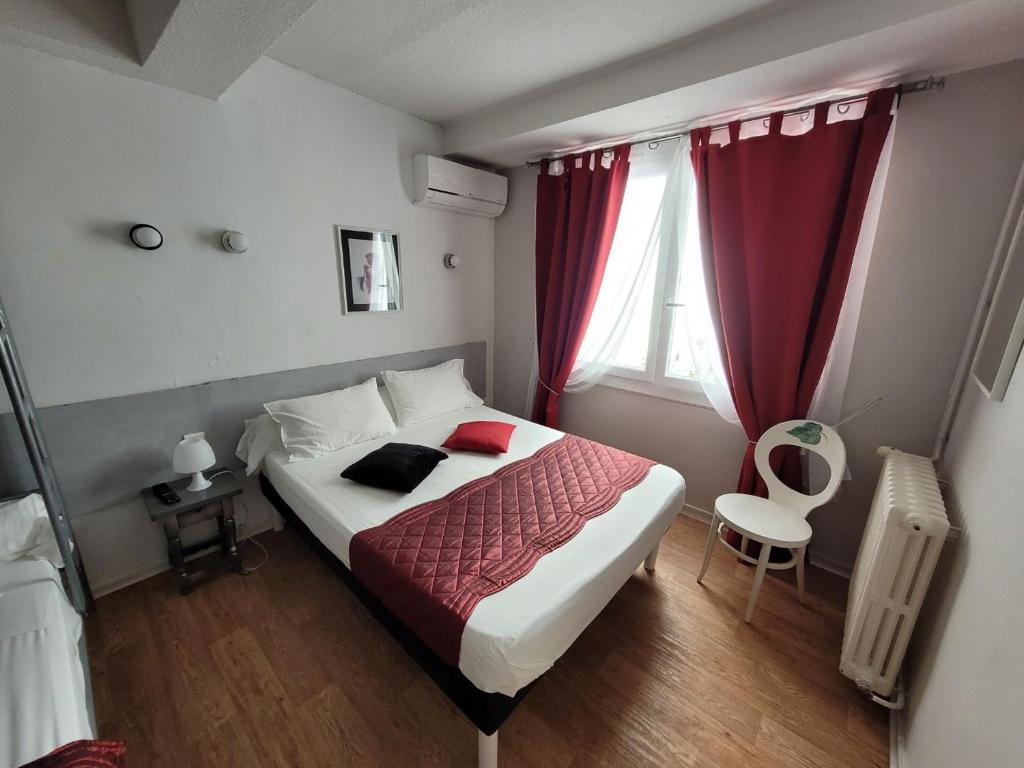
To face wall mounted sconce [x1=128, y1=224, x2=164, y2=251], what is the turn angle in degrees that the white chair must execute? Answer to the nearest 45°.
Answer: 0° — it already faces it

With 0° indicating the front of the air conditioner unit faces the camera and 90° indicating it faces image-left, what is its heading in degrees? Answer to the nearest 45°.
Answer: approximately 315°

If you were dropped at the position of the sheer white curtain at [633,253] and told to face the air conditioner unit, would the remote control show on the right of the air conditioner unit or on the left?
left

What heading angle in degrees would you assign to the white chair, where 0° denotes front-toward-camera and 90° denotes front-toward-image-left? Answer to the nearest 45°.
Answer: approximately 45°

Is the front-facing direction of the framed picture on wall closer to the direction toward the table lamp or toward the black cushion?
the black cushion

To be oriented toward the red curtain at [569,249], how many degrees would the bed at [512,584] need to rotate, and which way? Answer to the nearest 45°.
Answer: approximately 135° to its left

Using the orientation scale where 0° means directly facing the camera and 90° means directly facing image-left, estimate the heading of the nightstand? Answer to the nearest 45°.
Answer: approximately 315°
